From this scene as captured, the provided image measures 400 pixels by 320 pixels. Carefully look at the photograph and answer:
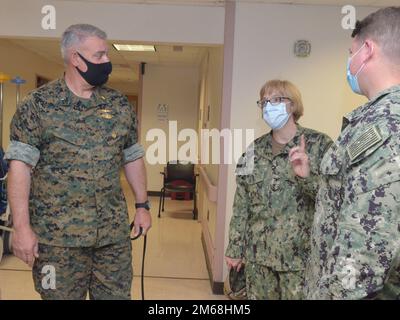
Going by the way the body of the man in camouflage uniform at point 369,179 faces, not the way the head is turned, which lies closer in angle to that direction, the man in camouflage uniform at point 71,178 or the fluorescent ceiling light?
the man in camouflage uniform

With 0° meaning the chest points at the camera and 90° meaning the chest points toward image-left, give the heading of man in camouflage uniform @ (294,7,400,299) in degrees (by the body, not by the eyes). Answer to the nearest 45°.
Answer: approximately 90°

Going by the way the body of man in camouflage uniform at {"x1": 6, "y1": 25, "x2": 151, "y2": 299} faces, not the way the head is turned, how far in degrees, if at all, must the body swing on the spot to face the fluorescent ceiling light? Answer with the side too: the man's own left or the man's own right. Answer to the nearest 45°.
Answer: approximately 135° to the man's own left

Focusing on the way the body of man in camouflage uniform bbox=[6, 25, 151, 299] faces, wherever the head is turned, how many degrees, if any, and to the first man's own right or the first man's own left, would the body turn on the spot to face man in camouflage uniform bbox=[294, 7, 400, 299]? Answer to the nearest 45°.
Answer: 0° — they already face them

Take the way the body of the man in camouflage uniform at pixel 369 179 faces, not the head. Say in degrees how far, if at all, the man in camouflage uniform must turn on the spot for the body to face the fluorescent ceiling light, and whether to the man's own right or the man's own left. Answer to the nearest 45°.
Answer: approximately 45° to the man's own right

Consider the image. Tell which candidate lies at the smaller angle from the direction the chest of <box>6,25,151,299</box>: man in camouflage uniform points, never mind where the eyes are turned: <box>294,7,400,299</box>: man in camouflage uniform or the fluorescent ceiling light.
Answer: the man in camouflage uniform

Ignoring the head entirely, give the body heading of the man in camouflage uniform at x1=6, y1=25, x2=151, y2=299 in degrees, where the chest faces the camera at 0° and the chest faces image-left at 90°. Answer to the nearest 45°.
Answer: approximately 315°

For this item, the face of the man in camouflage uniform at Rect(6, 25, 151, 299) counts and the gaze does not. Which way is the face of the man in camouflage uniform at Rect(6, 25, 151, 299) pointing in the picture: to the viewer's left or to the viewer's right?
to the viewer's right

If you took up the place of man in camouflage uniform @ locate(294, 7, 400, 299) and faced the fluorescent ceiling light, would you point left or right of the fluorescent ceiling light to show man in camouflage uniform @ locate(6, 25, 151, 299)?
left

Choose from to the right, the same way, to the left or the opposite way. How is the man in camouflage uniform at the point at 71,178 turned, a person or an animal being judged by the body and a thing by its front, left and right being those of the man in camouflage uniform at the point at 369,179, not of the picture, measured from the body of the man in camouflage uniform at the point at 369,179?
the opposite way

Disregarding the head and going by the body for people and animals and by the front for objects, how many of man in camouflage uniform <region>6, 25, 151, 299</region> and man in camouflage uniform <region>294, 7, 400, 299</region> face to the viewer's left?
1
